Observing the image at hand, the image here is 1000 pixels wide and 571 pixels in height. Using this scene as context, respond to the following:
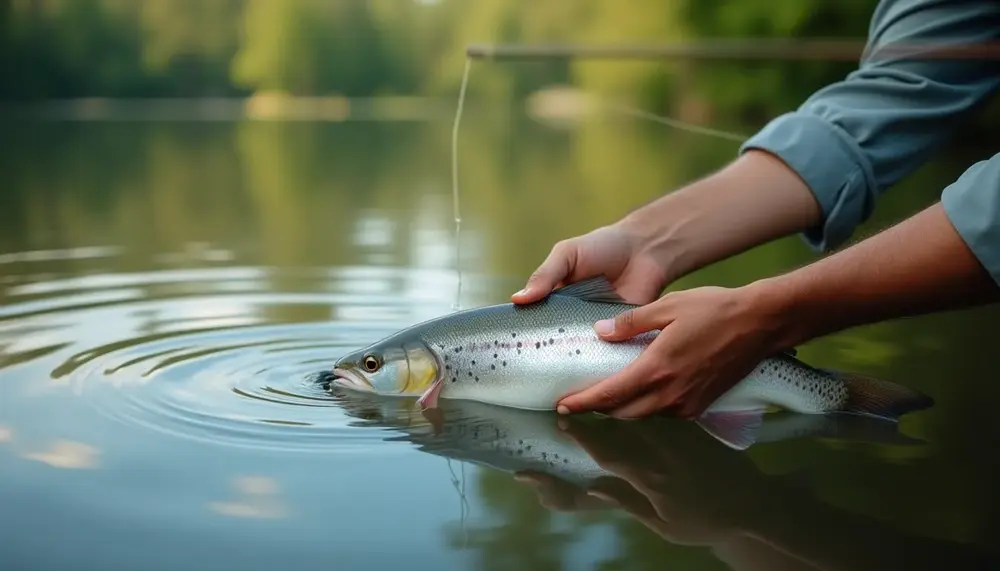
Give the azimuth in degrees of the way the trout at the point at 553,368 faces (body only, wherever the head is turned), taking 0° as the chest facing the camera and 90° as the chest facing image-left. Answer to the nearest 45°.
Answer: approximately 90°
